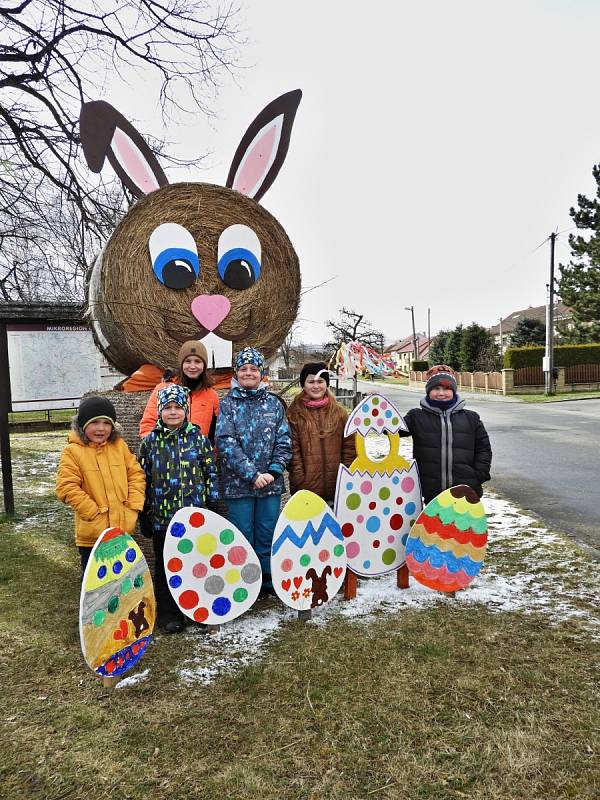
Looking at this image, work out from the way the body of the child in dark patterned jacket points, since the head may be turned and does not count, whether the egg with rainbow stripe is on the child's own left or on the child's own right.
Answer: on the child's own left

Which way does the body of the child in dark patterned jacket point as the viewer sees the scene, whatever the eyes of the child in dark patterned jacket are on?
toward the camera

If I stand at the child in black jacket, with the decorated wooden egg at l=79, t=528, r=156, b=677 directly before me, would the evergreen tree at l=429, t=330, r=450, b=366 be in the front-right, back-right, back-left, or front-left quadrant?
back-right

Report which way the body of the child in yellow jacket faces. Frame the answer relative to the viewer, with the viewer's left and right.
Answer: facing the viewer

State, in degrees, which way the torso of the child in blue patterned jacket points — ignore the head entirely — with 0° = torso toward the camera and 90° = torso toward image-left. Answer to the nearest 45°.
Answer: approximately 0°

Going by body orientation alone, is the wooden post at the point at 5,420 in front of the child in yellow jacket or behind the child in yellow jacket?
behind

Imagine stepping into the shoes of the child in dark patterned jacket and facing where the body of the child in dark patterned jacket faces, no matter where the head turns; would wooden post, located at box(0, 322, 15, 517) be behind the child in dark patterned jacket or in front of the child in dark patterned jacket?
behind

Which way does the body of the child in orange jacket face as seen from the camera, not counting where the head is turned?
toward the camera

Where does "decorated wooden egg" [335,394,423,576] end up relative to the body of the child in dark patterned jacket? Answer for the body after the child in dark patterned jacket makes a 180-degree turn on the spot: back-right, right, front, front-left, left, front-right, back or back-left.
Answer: right

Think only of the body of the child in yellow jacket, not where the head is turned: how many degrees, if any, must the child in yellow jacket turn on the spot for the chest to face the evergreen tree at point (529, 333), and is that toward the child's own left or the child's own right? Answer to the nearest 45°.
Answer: approximately 135° to the child's own left

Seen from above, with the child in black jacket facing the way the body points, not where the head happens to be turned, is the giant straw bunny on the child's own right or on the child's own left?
on the child's own right

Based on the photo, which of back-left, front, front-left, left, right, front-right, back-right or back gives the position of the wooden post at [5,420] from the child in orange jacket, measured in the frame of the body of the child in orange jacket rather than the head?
back-right

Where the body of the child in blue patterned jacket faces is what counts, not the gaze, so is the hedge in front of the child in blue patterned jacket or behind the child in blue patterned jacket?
behind
